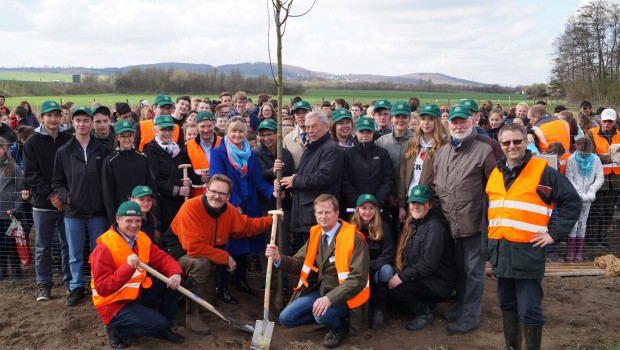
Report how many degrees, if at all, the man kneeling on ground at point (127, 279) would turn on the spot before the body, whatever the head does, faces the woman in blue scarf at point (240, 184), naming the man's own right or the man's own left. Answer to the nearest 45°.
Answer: approximately 90° to the man's own left

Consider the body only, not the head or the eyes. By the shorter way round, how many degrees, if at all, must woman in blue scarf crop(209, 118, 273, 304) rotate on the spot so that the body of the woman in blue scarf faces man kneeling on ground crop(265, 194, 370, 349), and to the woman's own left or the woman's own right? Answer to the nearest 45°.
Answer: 0° — they already face them

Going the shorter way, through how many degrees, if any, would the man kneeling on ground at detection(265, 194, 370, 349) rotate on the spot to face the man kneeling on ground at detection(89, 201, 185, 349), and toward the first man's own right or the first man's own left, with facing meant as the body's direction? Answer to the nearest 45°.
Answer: approximately 45° to the first man's own right

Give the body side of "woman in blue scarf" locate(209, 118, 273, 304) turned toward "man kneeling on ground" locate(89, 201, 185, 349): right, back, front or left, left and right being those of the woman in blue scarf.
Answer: right

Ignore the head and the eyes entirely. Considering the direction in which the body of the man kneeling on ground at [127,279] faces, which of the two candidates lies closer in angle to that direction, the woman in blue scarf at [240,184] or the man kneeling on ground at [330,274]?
the man kneeling on ground
